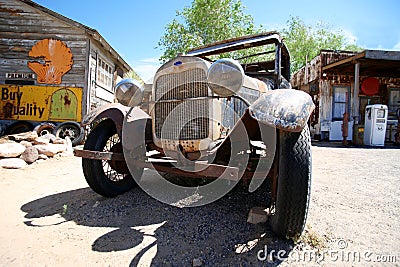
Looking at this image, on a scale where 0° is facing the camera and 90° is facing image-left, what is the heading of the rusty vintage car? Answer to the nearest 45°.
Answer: approximately 45°

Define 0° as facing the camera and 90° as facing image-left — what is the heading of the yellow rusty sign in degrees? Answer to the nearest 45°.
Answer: approximately 0°

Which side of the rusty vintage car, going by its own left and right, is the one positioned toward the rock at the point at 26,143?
right

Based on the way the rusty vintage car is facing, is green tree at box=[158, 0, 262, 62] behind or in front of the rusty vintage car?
behind

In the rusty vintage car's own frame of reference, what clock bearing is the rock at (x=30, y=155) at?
The rock is roughly at 3 o'clock from the rusty vintage car.

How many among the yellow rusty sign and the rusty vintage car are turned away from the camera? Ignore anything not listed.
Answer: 0

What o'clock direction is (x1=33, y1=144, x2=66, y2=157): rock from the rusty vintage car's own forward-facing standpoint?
The rock is roughly at 3 o'clock from the rusty vintage car.

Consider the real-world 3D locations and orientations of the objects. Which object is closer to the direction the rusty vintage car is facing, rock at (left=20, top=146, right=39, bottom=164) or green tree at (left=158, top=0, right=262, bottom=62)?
the rock

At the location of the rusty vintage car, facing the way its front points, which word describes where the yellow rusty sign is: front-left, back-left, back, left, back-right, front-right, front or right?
right

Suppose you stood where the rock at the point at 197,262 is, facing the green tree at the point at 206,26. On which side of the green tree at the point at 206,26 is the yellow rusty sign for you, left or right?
left

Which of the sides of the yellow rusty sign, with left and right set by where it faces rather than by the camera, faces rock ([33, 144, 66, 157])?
front

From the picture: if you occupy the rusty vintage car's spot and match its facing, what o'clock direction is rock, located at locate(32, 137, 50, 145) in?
The rock is roughly at 3 o'clock from the rusty vintage car.

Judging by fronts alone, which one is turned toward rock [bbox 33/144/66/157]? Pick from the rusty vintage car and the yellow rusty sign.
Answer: the yellow rusty sign

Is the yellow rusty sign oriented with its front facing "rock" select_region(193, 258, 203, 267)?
yes

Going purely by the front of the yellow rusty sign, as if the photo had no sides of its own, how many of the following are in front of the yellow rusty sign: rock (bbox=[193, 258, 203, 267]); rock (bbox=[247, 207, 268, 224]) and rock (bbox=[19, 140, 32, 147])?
3
